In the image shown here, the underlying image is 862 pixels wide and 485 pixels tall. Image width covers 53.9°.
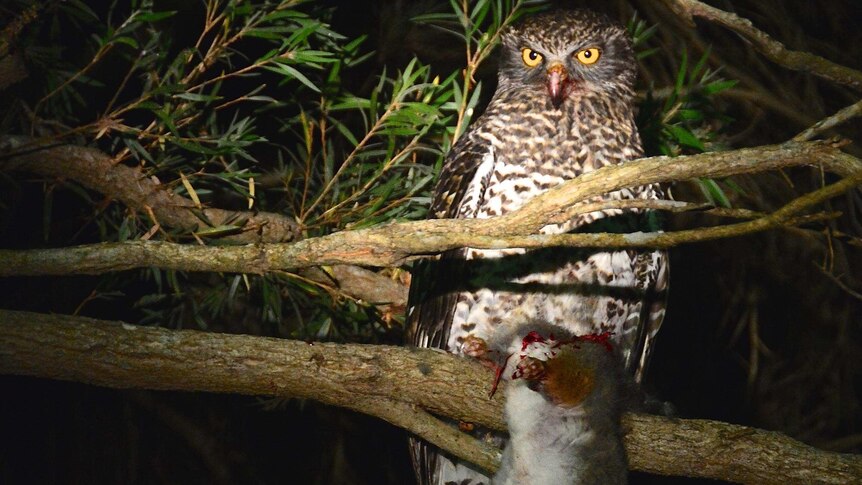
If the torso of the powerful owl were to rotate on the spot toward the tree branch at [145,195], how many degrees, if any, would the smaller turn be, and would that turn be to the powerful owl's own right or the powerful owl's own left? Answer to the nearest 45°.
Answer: approximately 90° to the powerful owl's own right

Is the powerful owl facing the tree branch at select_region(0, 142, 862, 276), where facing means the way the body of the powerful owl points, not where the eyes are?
yes

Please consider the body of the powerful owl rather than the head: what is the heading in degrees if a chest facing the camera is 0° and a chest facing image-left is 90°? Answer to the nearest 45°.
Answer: approximately 0°
